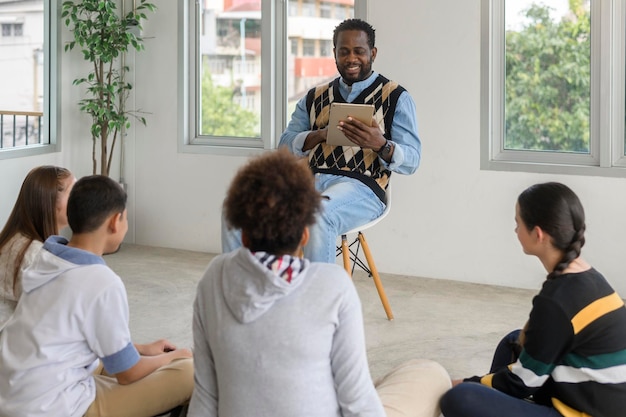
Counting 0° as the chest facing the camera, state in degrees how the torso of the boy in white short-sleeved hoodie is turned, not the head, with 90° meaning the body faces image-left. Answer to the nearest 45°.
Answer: approximately 225°

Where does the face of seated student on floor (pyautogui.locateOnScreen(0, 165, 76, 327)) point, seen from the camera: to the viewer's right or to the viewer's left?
to the viewer's right

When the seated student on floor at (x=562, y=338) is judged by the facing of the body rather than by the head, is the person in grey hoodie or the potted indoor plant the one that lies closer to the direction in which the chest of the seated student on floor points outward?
the potted indoor plant

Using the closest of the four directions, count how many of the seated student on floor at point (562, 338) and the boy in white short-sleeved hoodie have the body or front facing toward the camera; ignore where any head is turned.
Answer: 0

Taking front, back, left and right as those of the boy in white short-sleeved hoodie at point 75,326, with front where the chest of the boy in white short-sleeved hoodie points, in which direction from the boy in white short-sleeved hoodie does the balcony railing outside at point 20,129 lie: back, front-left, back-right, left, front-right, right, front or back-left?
front-left

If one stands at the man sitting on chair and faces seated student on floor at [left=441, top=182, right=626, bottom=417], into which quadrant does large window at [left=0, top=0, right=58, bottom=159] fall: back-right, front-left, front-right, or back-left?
back-right

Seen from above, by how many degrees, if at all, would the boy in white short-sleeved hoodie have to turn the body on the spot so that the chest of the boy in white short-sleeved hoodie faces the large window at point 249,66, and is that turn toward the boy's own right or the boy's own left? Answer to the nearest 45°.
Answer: approximately 45° to the boy's own left

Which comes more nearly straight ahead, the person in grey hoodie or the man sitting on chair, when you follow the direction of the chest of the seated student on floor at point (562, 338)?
the man sitting on chair

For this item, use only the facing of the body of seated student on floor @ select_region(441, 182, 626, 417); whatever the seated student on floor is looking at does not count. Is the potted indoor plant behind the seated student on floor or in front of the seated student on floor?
in front

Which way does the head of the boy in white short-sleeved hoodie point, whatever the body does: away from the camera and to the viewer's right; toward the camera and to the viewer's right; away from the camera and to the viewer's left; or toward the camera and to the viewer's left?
away from the camera and to the viewer's right

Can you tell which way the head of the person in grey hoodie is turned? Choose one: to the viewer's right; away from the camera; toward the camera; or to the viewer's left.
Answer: away from the camera

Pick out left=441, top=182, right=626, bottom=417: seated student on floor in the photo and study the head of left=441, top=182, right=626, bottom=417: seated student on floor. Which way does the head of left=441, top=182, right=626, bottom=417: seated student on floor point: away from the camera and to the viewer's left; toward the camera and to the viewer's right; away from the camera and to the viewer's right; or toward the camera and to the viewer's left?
away from the camera and to the viewer's left

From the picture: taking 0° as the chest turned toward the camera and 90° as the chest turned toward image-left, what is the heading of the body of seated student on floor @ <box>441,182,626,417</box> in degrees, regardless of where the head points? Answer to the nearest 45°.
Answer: approximately 135°

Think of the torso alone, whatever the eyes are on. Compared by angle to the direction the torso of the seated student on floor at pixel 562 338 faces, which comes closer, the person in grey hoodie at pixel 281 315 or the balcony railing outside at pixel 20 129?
the balcony railing outside
